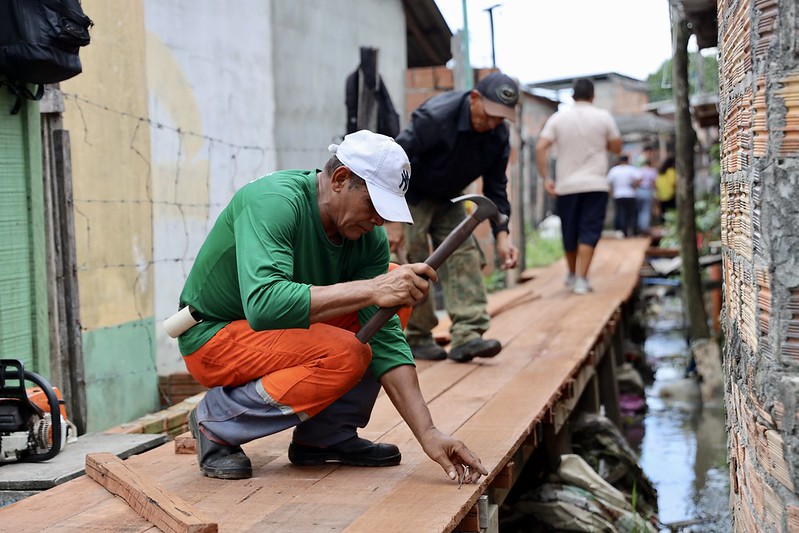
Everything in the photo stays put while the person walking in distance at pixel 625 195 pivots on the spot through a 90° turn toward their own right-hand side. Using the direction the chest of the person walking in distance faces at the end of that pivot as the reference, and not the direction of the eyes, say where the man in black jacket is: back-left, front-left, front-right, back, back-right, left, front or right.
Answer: right

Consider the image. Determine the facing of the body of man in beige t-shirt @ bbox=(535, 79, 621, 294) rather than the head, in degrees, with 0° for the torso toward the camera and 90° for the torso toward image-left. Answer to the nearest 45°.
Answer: approximately 180°

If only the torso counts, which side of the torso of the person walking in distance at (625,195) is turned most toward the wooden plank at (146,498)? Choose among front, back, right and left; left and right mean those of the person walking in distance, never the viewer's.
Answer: back

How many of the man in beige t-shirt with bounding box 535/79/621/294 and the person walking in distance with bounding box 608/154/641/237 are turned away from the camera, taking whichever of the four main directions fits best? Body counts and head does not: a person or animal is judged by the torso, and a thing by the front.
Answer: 2

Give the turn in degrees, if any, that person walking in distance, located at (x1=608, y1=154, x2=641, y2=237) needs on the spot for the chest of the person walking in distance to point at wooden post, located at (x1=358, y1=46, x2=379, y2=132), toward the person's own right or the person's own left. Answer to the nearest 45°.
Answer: approximately 180°

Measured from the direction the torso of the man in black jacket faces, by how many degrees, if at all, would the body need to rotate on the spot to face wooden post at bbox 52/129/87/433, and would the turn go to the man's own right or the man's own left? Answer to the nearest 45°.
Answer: approximately 90° to the man's own right

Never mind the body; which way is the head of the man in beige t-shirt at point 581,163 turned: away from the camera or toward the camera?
away from the camera

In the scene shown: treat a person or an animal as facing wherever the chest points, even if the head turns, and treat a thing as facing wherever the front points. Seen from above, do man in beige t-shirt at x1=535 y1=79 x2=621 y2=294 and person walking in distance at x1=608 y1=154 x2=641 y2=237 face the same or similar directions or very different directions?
same or similar directions

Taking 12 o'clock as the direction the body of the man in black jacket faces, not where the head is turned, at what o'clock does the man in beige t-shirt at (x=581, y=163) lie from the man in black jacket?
The man in beige t-shirt is roughly at 8 o'clock from the man in black jacket.

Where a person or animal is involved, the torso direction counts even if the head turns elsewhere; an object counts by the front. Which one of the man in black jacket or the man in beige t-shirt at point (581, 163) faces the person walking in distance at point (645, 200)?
the man in beige t-shirt

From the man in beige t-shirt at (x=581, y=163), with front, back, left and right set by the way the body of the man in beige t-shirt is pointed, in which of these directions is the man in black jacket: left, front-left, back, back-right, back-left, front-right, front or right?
back

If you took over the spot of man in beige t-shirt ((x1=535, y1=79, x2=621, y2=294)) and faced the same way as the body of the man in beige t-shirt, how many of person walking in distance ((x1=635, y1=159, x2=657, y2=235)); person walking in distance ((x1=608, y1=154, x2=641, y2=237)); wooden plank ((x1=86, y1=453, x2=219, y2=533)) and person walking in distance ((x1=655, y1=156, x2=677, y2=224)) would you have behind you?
1

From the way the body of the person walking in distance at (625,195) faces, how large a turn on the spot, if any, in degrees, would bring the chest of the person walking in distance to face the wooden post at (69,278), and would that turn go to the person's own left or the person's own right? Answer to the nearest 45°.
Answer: approximately 180°

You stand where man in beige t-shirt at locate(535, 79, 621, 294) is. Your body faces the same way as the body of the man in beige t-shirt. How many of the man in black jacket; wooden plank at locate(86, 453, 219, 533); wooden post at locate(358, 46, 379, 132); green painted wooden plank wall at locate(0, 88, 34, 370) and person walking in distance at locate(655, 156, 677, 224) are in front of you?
1

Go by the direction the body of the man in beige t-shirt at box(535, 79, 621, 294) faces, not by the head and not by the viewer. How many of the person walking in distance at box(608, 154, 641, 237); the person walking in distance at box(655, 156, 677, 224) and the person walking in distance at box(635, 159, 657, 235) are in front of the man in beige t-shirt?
3

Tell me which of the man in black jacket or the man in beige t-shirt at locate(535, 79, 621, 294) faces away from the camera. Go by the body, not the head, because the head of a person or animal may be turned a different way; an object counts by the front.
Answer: the man in beige t-shirt

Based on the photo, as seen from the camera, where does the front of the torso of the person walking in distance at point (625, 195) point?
away from the camera

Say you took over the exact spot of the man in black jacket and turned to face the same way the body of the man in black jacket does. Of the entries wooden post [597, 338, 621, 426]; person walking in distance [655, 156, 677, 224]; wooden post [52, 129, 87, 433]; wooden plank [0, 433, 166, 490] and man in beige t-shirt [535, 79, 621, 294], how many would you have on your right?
2

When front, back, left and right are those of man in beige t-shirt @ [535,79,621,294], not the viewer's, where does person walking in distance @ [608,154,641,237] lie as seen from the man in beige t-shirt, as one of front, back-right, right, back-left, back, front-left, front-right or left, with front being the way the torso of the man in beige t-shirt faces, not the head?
front

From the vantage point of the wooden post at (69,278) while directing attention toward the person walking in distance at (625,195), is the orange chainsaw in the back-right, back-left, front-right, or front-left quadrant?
back-right
